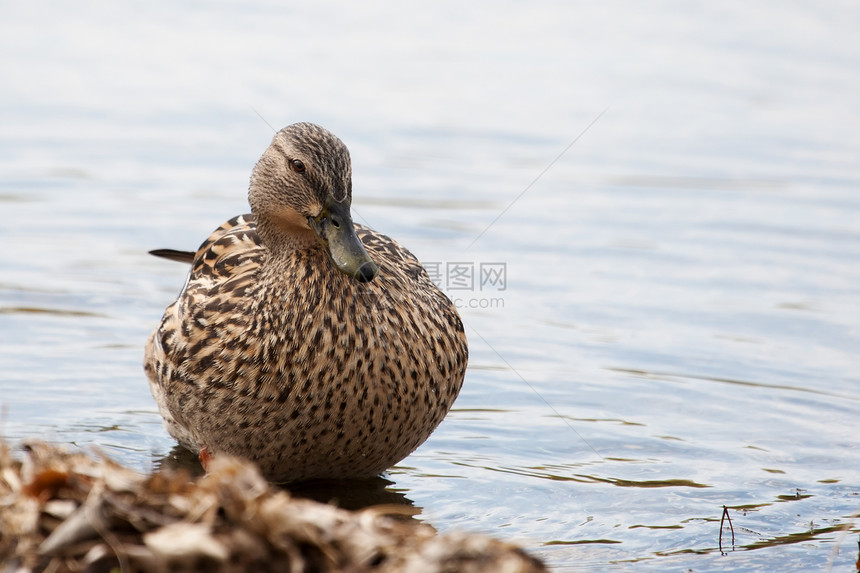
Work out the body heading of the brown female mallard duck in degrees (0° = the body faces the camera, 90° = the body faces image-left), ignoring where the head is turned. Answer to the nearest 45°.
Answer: approximately 315°
